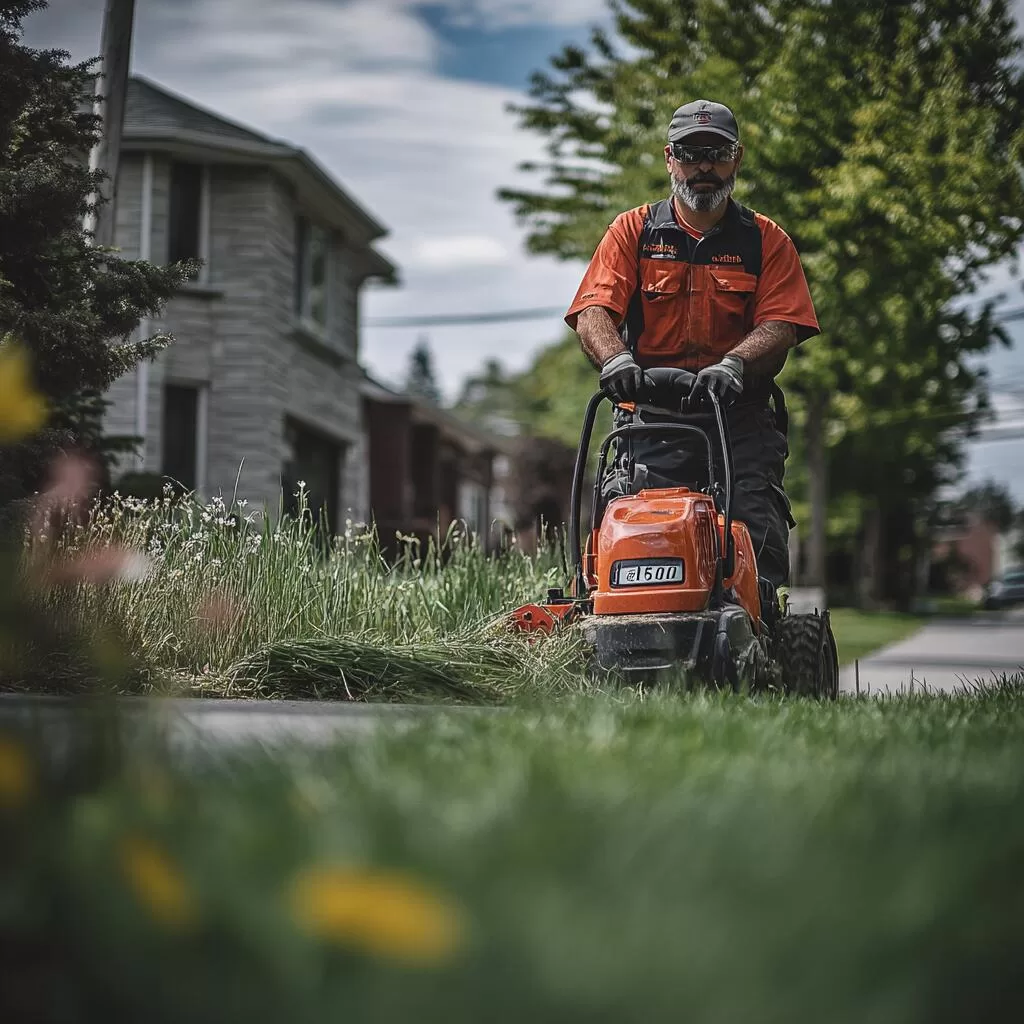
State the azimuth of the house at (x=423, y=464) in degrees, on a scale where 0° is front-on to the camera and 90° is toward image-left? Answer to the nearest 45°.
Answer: approximately 315°

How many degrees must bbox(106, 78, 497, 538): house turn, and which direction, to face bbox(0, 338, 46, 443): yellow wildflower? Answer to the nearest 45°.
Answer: approximately 45° to its right

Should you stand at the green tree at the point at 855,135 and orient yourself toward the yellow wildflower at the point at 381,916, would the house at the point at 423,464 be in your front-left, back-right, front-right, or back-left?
back-right

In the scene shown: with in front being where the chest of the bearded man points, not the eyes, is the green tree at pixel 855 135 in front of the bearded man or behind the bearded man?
behind

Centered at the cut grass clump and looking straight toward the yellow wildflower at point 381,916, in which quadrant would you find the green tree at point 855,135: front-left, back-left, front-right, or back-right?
back-left

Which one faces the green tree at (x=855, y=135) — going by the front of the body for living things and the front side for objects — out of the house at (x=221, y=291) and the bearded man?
the house

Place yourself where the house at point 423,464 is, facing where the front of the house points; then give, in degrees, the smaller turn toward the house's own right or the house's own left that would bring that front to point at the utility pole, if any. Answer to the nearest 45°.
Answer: approximately 45° to the house's own right

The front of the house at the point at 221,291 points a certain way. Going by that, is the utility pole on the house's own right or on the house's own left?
on the house's own right

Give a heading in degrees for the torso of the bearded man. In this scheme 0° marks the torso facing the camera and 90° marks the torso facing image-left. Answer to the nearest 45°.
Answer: approximately 0°

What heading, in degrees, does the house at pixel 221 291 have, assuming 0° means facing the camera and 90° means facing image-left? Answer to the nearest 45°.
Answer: approximately 315°

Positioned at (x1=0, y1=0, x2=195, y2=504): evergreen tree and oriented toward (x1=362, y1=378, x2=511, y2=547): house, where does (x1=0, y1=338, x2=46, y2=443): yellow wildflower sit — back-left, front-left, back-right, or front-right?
back-right
